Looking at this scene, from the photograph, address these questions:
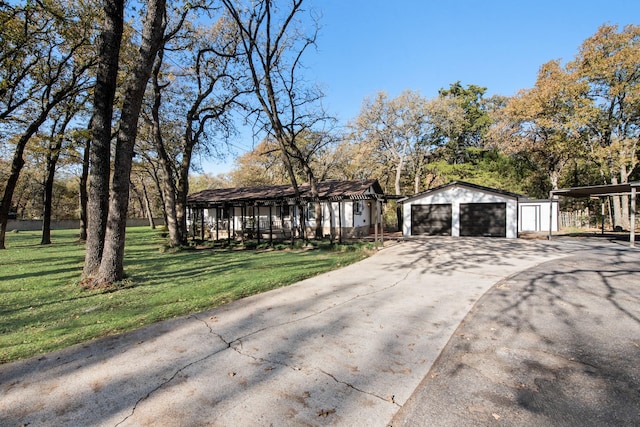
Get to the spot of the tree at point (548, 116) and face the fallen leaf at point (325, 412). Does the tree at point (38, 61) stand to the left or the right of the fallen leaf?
right

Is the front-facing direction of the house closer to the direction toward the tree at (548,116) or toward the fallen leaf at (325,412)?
the fallen leaf

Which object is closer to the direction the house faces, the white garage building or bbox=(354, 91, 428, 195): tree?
the white garage building

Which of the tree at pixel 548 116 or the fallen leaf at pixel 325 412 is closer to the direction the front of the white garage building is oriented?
the fallen leaf

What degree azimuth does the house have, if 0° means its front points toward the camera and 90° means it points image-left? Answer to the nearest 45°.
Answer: approximately 0°

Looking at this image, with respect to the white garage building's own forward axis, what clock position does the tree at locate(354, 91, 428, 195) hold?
The tree is roughly at 5 o'clock from the white garage building.

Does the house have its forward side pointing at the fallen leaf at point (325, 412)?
yes

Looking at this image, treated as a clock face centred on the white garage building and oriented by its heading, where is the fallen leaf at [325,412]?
The fallen leaf is roughly at 12 o'clock from the white garage building.

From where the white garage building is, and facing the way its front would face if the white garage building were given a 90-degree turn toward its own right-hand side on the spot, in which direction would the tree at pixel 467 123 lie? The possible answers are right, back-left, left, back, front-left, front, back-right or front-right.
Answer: right

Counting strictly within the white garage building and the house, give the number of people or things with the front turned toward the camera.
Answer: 2
